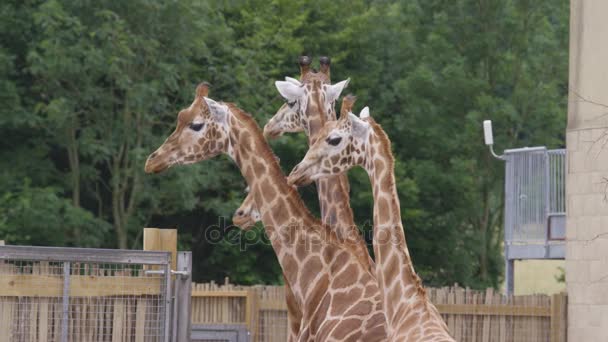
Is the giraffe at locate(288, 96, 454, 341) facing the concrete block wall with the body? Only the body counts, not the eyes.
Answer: no

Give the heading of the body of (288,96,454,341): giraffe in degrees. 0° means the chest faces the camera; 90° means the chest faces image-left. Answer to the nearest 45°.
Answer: approximately 90°

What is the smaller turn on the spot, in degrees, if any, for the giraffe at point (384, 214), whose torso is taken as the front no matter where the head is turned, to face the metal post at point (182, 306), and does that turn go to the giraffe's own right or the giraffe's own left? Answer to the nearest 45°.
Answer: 0° — it already faces it

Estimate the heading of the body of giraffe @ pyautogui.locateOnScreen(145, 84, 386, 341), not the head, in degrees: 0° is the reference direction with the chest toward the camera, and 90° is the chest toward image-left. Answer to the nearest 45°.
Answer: approximately 90°

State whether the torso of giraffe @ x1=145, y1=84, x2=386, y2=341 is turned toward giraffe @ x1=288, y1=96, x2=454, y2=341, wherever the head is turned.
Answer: no

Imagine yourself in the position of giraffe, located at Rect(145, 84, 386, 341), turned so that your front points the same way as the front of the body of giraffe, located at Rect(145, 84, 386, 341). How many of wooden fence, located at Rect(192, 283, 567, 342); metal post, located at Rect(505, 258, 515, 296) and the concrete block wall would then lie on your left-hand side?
0

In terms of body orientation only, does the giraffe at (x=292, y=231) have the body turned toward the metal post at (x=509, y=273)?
no

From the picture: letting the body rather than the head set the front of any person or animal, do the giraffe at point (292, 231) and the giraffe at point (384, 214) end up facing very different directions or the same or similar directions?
same or similar directions

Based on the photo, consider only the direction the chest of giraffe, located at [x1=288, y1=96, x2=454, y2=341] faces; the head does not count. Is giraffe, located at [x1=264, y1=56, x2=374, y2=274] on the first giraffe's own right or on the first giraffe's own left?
on the first giraffe's own right

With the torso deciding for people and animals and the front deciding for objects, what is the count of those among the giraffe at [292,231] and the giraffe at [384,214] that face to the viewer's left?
2
